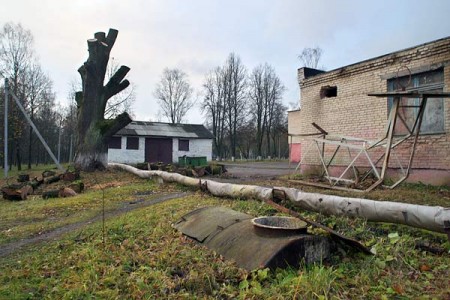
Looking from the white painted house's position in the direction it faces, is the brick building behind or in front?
in front

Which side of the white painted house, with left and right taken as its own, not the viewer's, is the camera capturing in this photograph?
front

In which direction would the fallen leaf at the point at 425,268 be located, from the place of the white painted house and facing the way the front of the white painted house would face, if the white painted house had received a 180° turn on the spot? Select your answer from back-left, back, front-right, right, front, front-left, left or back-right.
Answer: back

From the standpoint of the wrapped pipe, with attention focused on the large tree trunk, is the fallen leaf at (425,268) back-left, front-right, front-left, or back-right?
back-left

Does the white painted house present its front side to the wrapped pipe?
yes
